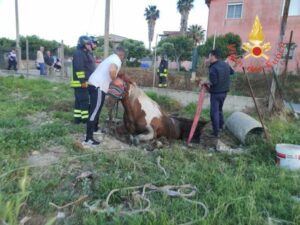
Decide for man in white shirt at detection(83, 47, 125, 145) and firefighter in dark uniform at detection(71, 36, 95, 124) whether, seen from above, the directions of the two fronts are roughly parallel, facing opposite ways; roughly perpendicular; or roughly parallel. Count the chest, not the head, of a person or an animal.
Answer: roughly parallel

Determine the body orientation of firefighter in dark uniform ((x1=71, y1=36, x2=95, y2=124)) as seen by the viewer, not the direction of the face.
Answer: to the viewer's right

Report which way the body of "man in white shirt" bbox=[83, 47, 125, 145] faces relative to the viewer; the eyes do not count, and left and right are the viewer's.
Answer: facing to the right of the viewer

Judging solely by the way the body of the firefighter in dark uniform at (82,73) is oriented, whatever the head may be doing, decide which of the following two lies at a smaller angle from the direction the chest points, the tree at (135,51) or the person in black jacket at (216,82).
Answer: the person in black jacket

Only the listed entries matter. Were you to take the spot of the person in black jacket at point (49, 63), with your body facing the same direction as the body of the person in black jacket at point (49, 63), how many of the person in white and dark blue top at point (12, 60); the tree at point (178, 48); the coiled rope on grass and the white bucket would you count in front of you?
2

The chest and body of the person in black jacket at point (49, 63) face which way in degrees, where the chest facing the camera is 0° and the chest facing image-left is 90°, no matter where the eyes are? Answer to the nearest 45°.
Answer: approximately 0°

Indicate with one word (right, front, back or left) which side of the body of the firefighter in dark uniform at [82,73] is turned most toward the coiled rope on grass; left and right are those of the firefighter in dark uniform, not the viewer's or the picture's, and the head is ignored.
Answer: right

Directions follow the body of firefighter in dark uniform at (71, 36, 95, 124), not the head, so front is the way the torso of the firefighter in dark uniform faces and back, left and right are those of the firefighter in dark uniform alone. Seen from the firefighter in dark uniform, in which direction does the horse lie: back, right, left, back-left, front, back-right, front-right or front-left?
front-right

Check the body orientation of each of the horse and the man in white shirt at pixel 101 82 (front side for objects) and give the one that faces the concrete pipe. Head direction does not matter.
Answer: the man in white shirt

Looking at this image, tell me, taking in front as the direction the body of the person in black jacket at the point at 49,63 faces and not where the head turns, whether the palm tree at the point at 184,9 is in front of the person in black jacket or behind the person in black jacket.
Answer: behind

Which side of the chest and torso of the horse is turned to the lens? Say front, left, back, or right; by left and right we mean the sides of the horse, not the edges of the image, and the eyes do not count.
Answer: left

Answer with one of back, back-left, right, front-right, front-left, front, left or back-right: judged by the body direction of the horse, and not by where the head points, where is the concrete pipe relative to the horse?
back

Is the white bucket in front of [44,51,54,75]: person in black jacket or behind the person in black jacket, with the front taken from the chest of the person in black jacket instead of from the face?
in front

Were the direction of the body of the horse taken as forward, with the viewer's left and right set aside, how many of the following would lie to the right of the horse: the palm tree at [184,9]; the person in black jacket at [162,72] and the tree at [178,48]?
3

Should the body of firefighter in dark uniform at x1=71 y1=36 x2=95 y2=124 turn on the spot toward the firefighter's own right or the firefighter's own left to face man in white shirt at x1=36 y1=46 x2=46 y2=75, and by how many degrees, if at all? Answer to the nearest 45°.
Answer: approximately 90° to the firefighter's own left
